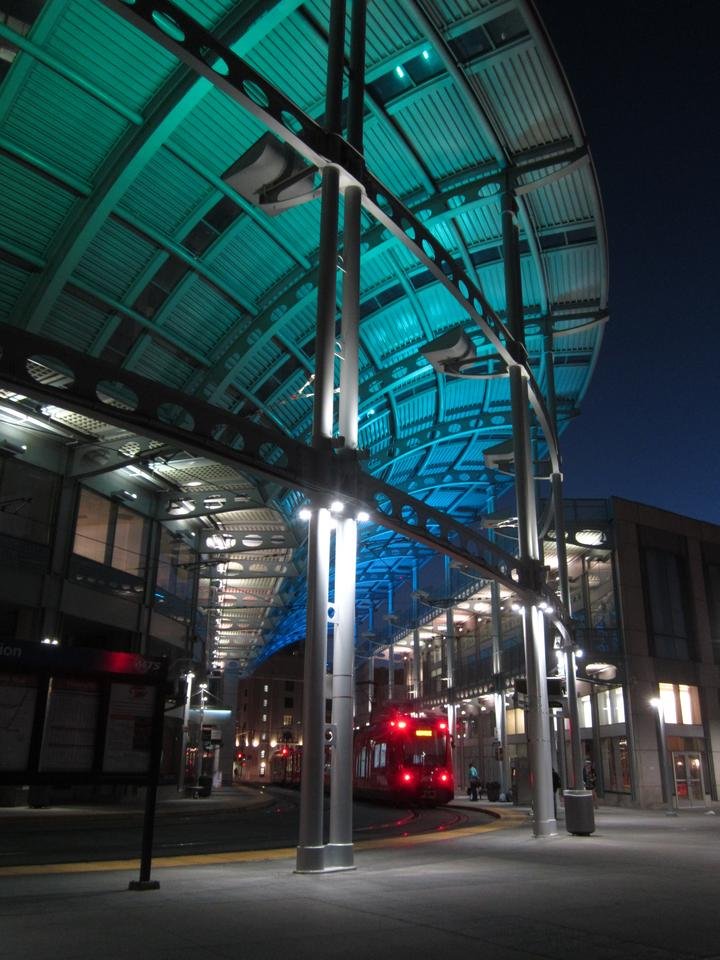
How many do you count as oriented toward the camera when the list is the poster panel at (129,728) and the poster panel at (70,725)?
2

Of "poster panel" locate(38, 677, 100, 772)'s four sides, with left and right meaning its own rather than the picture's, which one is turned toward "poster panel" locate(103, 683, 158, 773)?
left

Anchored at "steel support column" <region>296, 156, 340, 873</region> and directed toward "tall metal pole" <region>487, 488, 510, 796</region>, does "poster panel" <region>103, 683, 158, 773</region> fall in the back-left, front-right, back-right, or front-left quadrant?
back-left

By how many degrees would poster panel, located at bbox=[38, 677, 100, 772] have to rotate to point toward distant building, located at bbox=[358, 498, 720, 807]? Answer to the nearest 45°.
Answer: approximately 135° to its left

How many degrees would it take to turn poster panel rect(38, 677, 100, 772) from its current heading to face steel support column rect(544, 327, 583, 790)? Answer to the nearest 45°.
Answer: approximately 135° to its left

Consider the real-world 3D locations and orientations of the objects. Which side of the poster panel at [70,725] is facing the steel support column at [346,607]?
left

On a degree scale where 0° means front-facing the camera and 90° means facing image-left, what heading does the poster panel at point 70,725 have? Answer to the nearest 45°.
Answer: approximately 0°

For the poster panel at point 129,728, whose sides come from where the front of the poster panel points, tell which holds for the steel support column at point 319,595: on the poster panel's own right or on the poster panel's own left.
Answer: on the poster panel's own left

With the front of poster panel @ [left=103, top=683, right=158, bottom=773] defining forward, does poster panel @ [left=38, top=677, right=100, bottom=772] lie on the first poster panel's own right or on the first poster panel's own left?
on the first poster panel's own right

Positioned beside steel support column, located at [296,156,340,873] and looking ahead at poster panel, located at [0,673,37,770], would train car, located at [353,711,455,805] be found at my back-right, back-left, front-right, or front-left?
back-right

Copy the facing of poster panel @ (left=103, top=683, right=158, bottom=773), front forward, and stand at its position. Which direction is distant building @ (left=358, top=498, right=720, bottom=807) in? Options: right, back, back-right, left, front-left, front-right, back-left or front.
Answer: back-left
